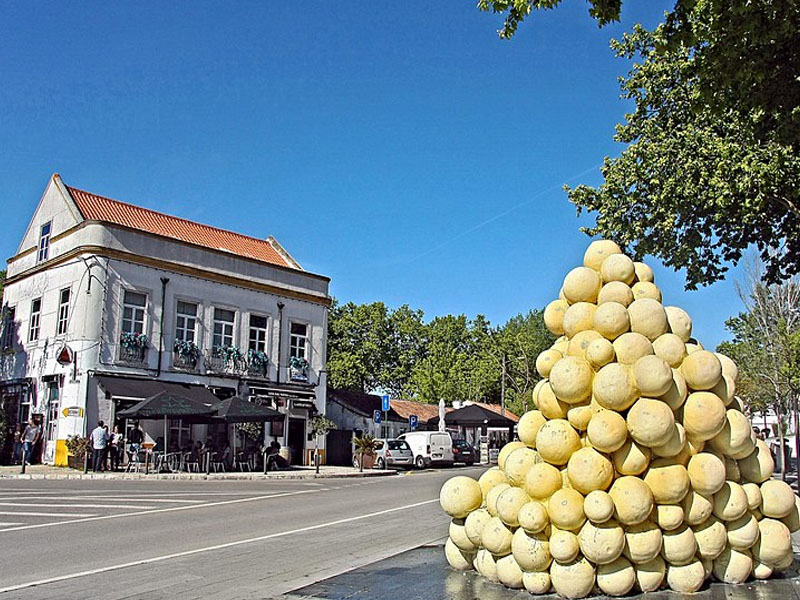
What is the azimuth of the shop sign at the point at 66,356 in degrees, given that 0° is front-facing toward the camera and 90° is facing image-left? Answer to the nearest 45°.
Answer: approximately 0°

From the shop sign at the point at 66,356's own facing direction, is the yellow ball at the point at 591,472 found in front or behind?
in front

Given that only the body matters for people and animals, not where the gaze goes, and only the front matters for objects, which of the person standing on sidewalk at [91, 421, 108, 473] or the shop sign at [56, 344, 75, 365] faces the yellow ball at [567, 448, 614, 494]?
the shop sign

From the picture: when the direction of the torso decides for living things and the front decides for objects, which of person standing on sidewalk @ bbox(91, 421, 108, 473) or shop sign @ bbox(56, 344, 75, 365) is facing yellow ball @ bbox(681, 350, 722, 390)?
the shop sign
